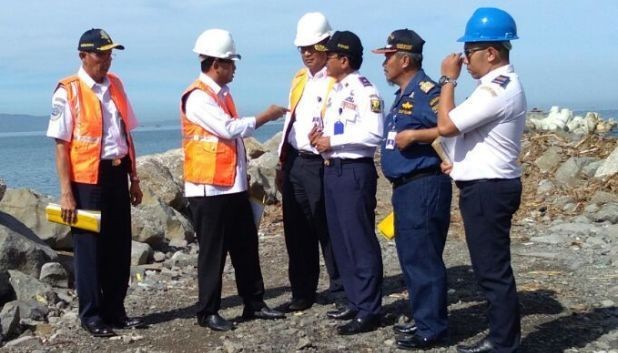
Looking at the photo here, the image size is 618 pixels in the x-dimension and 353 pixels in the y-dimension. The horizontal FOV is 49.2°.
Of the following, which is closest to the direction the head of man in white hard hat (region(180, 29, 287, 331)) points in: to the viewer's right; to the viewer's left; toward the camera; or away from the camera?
to the viewer's right

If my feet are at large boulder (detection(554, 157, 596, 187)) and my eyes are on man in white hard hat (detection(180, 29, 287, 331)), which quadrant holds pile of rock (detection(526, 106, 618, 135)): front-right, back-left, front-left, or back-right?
back-right

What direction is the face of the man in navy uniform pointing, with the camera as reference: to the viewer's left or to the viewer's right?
to the viewer's left

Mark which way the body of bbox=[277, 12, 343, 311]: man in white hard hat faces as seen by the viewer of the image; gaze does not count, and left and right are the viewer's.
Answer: facing the viewer and to the left of the viewer

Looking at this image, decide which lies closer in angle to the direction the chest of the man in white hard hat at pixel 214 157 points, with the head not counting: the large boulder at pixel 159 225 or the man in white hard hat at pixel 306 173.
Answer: the man in white hard hat

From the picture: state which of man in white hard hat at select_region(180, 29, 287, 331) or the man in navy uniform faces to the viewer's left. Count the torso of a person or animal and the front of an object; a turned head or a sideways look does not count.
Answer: the man in navy uniform

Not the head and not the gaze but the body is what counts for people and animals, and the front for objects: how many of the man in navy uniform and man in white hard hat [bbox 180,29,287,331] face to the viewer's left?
1

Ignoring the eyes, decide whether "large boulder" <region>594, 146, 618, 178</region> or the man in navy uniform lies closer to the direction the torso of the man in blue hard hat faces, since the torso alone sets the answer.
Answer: the man in navy uniform

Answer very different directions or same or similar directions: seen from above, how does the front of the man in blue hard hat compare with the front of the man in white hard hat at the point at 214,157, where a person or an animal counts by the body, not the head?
very different directions

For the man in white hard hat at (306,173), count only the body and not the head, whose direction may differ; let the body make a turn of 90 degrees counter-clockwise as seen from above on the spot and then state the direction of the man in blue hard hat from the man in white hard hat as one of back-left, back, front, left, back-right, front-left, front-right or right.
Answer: front

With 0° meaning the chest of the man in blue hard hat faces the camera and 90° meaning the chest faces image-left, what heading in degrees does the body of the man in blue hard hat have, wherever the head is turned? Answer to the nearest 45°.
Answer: approximately 90°

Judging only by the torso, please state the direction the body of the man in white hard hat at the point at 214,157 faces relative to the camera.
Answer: to the viewer's right

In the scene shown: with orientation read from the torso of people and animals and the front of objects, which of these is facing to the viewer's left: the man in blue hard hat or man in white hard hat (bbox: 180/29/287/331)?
the man in blue hard hat

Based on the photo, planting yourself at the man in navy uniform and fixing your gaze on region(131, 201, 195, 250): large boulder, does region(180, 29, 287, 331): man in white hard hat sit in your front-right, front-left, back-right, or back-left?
front-left

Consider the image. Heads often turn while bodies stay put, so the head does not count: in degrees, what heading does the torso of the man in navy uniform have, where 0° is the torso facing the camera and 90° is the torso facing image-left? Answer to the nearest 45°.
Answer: approximately 90°

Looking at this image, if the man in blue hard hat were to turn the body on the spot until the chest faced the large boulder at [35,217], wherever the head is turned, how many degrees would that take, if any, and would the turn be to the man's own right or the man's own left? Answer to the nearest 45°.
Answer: approximately 45° to the man's own right
